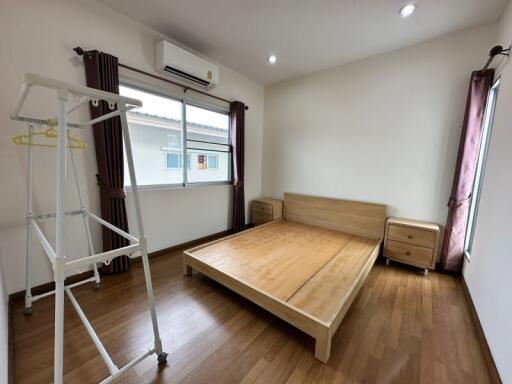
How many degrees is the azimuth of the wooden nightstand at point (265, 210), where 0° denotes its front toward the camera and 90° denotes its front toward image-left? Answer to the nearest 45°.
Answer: approximately 45°

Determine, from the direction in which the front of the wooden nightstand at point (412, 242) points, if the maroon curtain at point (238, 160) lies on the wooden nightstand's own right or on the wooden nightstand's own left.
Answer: on the wooden nightstand's own right

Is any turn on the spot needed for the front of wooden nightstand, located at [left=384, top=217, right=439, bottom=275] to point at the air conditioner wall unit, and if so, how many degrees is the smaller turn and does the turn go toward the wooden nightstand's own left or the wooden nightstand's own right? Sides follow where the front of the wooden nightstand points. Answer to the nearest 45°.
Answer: approximately 45° to the wooden nightstand's own right

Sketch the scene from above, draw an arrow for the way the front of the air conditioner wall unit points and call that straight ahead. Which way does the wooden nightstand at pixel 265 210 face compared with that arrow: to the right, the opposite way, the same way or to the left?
to the right

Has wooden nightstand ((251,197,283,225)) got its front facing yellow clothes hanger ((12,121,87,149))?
yes

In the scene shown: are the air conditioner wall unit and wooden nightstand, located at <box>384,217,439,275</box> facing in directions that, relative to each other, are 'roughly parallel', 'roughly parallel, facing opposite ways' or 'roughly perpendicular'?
roughly perpendicular

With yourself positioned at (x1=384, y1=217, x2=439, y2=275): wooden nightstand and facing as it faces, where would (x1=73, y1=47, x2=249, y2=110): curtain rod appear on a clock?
The curtain rod is roughly at 2 o'clock from the wooden nightstand.

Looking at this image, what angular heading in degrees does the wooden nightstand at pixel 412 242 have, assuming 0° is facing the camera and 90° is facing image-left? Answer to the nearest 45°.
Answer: approximately 0°

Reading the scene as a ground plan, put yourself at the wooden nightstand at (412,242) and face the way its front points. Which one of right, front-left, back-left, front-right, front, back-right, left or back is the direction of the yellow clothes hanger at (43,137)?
front-right
